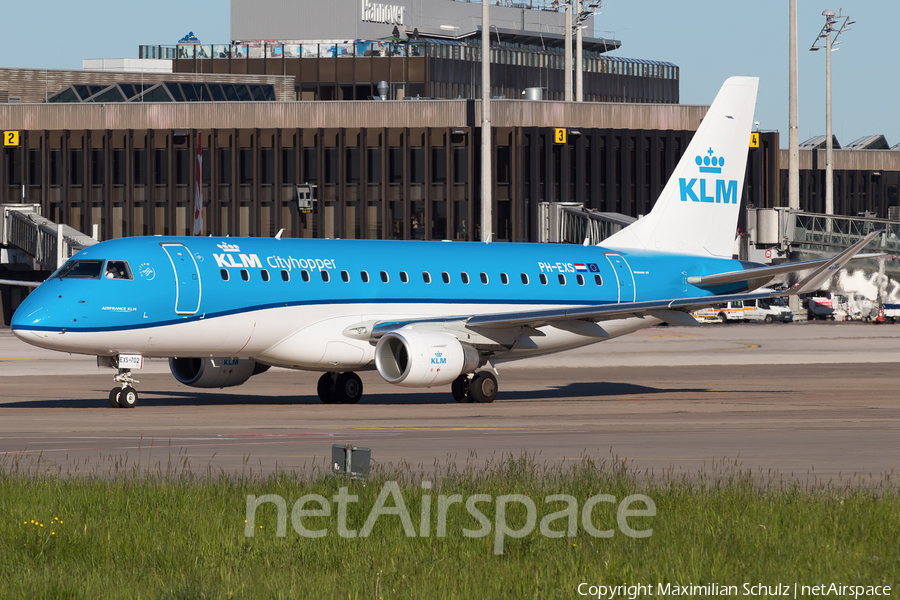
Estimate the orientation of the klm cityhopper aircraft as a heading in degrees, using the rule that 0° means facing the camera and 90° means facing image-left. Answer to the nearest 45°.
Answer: approximately 45°

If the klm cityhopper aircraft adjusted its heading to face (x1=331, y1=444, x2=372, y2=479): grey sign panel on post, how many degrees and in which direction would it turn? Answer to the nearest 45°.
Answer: approximately 45° to its left
